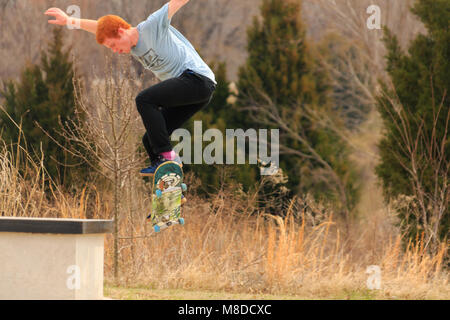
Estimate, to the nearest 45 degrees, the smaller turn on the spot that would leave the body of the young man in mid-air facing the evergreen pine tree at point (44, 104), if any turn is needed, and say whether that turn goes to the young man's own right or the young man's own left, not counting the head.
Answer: approximately 90° to the young man's own right

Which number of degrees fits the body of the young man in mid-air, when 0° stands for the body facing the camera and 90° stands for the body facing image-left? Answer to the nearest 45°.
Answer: approximately 90°

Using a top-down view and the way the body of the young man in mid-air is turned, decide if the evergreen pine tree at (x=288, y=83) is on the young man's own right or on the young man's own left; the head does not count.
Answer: on the young man's own right

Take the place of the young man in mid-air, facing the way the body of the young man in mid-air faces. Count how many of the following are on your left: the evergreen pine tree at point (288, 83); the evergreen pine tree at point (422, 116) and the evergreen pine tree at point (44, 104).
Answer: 0

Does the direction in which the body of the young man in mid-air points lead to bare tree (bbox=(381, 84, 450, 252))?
no

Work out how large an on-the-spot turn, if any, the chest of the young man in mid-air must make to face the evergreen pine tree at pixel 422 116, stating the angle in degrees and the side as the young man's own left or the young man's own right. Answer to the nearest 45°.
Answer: approximately 135° to the young man's own right

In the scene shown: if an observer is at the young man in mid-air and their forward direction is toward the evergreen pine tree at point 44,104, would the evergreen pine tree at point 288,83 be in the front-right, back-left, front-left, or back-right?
front-right
